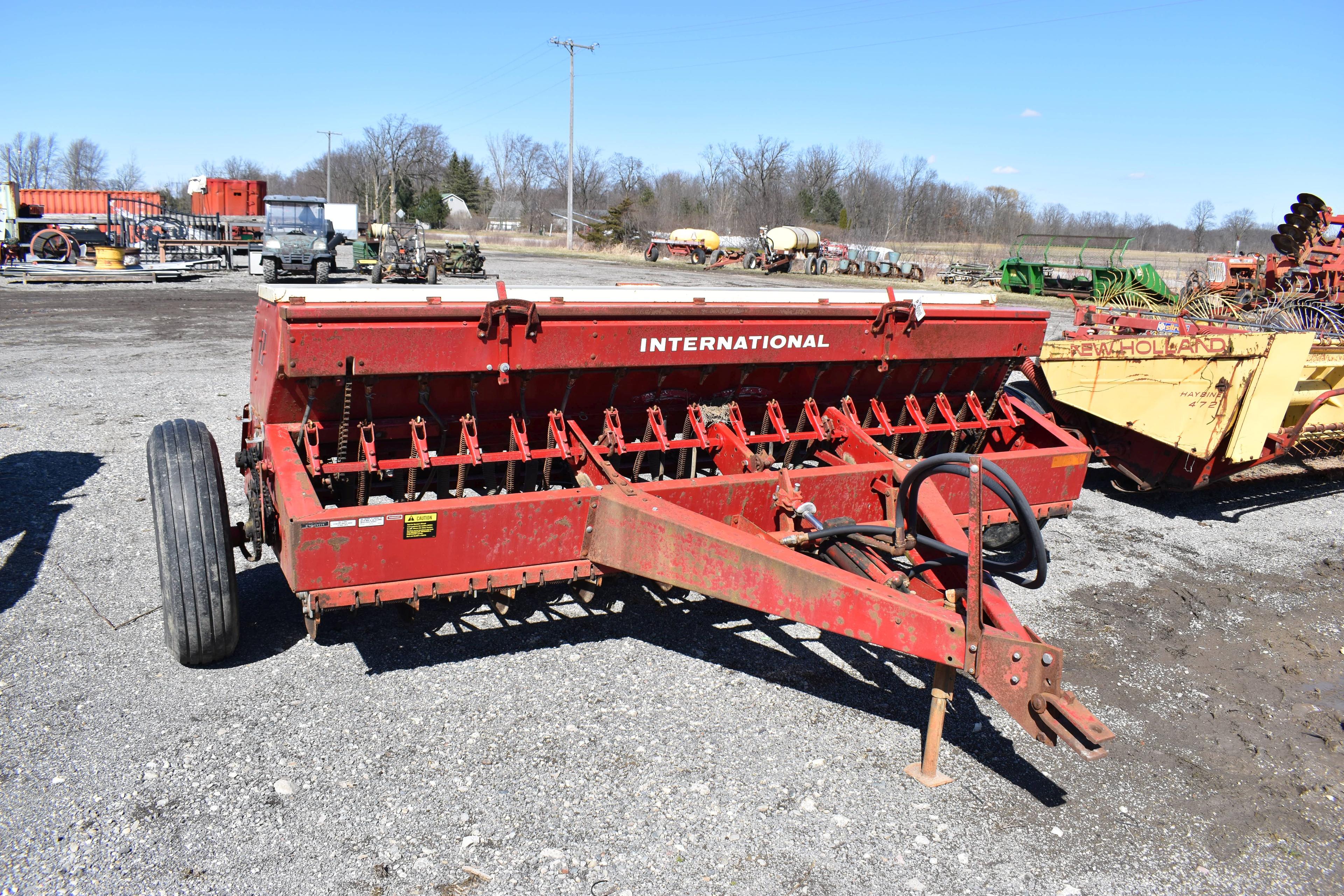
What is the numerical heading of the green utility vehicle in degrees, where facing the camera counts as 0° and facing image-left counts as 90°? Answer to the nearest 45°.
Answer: approximately 0°

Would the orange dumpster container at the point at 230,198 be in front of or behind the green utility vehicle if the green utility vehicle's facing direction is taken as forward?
behind

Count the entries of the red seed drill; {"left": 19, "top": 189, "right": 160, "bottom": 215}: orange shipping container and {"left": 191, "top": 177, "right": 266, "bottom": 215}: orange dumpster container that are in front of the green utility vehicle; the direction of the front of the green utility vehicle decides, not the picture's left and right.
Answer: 1

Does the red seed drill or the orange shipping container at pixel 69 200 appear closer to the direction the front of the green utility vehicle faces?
the red seed drill

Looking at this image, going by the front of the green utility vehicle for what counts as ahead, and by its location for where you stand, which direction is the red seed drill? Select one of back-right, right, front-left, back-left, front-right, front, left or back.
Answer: front

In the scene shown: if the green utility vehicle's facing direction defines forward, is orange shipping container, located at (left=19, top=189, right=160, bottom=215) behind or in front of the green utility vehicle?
behind
